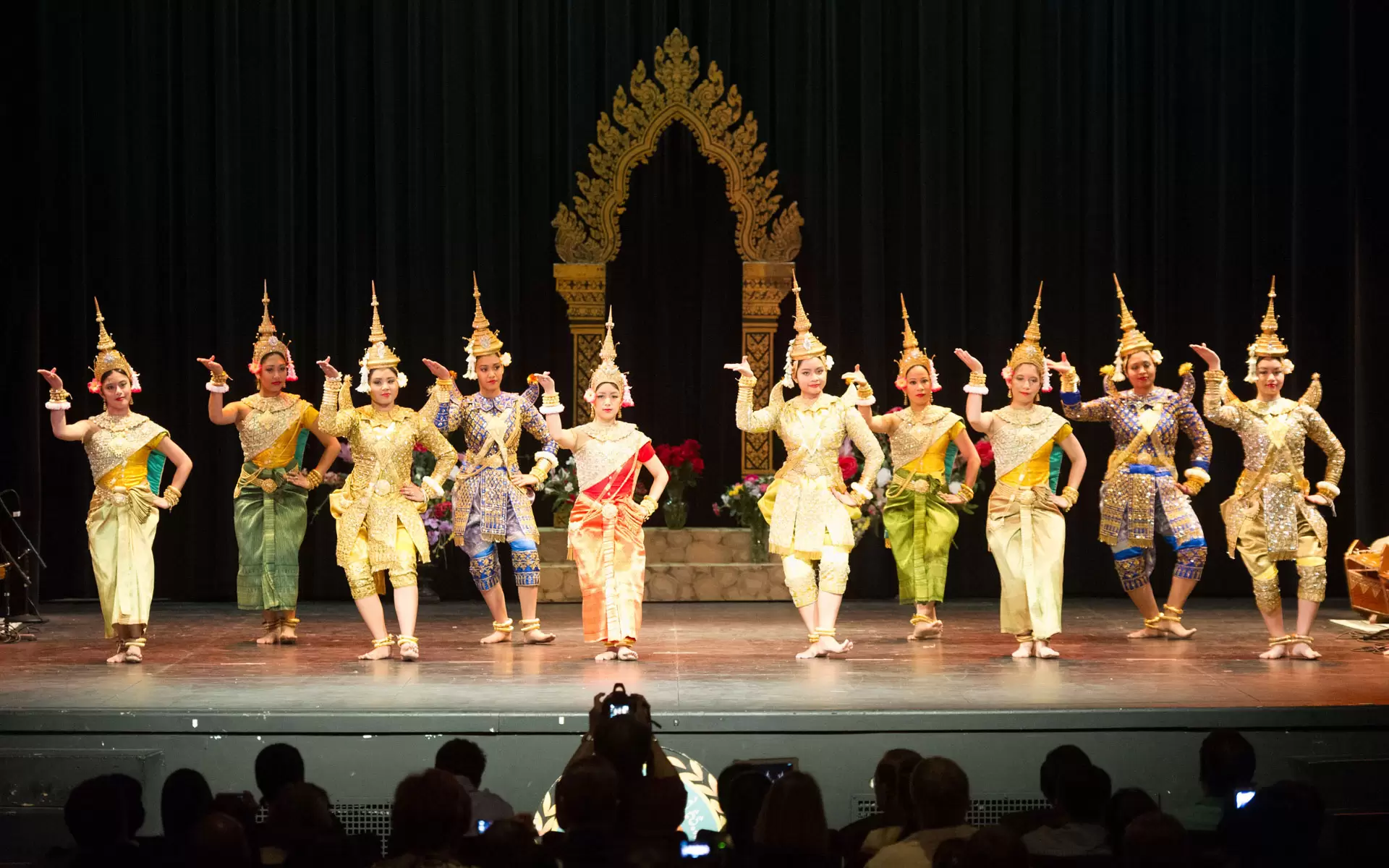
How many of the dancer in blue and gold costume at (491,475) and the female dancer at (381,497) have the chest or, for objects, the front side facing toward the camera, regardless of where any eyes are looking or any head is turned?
2

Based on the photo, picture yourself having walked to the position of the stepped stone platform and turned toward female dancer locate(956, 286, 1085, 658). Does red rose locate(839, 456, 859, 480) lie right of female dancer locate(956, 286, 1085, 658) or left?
left

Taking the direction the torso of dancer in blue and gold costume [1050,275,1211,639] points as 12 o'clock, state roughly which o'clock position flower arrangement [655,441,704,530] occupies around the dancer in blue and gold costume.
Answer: The flower arrangement is roughly at 4 o'clock from the dancer in blue and gold costume.

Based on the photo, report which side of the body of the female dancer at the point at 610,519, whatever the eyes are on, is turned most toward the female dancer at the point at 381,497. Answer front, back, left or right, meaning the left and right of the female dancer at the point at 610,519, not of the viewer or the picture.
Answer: right

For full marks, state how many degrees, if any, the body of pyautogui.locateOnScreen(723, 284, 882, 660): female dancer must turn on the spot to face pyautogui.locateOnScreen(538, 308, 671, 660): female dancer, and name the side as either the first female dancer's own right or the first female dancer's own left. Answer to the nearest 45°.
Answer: approximately 90° to the first female dancer's own right

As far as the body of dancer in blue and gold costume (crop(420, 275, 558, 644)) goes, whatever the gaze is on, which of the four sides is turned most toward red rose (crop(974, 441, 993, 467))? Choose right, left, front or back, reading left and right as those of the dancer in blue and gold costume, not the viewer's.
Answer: left

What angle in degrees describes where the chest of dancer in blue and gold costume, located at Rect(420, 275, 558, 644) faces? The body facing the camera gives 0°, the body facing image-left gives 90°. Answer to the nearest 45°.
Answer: approximately 0°

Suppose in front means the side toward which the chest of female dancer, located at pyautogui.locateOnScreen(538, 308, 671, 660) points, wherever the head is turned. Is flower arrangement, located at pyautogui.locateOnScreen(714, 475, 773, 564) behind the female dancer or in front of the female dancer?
behind

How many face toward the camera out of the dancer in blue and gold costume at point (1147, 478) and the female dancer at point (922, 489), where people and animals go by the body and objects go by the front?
2
